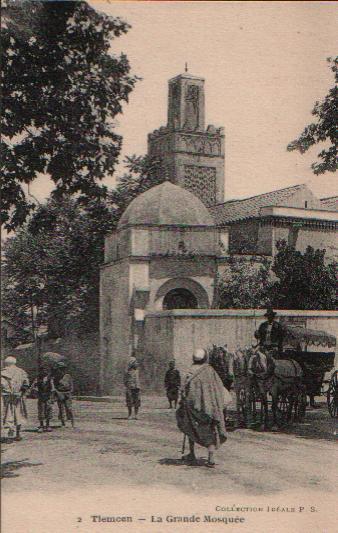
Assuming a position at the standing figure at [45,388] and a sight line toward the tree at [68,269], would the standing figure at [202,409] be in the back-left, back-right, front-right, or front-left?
back-right

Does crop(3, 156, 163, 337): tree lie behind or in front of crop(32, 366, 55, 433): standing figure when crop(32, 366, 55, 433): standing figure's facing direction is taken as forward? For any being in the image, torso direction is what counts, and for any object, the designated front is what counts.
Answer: behind

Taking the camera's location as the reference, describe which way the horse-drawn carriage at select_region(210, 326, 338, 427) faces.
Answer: facing the viewer and to the left of the viewer

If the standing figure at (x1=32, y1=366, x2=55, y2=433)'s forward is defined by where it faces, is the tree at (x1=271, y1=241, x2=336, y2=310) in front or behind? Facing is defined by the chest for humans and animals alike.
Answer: behind

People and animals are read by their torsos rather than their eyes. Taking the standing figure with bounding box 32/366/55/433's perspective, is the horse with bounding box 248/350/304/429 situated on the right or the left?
on its left

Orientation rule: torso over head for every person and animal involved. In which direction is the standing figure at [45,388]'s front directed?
toward the camera
